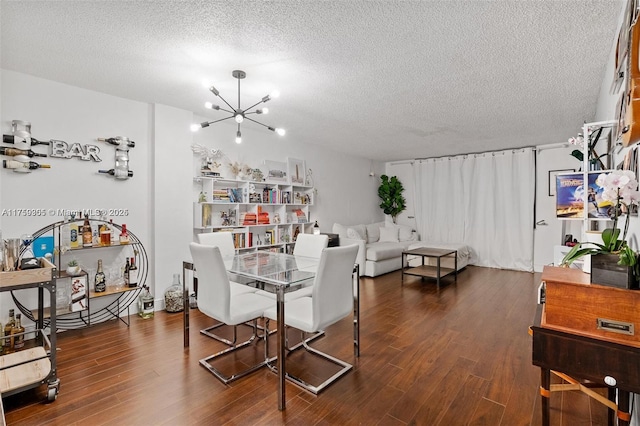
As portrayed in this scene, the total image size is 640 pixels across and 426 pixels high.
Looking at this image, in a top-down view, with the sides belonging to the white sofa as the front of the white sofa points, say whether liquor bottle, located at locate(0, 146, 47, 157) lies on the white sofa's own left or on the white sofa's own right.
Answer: on the white sofa's own right

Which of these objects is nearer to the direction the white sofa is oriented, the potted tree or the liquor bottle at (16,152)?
the liquor bottle

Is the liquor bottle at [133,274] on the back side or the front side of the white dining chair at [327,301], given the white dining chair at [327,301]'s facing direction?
on the front side

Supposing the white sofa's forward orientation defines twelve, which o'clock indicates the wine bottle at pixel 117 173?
The wine bottle is roughly at 3 o'clock from the white sofa.

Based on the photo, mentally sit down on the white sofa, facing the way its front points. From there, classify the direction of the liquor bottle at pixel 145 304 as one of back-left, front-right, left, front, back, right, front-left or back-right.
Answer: right

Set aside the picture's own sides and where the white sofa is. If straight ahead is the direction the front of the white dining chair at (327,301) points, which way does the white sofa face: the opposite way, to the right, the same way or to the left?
the opposite way

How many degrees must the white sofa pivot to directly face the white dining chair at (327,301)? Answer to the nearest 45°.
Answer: approximately 45° to its right

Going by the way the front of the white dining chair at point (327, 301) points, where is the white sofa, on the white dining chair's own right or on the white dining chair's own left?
on the white dining chair's own right

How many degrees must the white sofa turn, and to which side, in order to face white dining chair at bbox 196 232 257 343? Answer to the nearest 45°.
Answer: approximately 90° to its right

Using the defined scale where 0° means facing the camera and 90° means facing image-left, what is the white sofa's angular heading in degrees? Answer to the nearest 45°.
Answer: approximately 315°

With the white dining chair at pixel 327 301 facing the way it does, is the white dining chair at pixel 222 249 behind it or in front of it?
in front

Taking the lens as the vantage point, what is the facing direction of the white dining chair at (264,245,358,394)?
facing away from the viewer and to the left of the viewer

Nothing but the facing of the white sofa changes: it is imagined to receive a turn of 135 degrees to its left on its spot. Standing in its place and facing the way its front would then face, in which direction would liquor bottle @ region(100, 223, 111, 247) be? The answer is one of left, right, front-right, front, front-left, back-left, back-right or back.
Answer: back-left

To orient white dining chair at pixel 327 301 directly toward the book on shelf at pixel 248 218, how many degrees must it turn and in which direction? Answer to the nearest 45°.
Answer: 0° — it already faces it

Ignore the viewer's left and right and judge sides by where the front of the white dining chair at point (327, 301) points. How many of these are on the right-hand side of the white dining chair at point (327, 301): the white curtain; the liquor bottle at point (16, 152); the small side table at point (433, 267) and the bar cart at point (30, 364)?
2

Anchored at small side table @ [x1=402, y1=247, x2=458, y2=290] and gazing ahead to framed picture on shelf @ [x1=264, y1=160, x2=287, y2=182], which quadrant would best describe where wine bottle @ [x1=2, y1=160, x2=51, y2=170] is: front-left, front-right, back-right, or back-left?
front-left

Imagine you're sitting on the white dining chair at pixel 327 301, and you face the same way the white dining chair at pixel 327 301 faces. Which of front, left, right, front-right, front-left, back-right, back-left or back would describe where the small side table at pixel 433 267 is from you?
right
